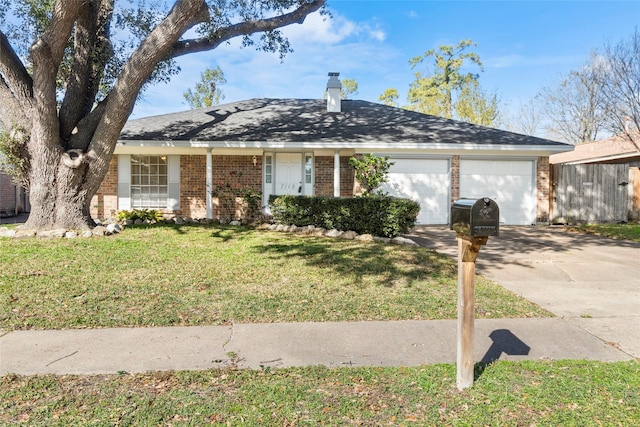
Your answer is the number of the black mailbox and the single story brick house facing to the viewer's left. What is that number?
0

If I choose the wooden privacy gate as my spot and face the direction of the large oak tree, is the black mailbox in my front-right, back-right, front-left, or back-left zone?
front-left

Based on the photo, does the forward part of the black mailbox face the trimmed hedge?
no

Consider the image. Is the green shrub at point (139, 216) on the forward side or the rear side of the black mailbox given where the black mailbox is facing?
on the rear side

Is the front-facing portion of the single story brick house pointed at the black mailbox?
yes

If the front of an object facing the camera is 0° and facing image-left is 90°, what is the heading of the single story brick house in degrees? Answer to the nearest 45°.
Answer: approximately 0°

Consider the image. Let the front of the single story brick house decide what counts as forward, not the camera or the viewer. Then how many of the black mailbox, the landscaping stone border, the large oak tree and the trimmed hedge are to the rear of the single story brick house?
0

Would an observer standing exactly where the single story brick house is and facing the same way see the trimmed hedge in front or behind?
in front

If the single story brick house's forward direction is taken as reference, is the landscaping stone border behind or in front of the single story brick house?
in front

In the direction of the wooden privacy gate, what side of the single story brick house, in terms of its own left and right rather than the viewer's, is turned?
left

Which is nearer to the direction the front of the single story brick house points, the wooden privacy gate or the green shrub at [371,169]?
the green shrub

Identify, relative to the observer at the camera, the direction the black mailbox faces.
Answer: facing the viewer and to the right of the viewer

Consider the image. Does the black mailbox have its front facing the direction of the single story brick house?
no

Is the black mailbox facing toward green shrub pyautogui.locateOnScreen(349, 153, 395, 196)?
no

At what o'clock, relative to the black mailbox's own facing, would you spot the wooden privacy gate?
The wooden privacy gate is roughly at 8 o'clock from the black mailbox.
